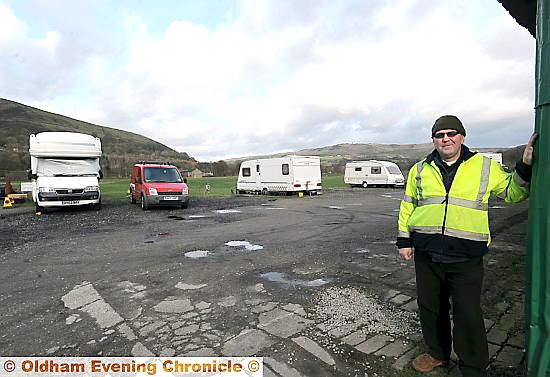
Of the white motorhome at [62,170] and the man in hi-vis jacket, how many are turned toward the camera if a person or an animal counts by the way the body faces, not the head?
2

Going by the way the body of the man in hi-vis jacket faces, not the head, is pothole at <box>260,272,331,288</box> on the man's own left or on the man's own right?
on the man's own right

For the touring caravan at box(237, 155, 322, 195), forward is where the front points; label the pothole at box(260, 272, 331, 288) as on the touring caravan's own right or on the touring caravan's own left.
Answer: on the touring caravan's own left

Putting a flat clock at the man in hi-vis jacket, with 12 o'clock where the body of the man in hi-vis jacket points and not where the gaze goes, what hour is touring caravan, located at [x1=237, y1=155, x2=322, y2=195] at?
The touring caravan is roughly at 5 o'clock from the man in hi-vis jacket.

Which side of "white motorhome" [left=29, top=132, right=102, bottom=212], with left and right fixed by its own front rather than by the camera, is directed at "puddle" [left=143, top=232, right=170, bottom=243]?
front

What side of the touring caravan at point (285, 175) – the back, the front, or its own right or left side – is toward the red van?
left

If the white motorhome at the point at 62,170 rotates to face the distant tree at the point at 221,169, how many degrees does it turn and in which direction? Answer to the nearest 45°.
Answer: approximately 135° to its left

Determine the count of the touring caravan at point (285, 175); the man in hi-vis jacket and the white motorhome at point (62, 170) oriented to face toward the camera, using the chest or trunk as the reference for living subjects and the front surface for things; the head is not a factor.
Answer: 2
